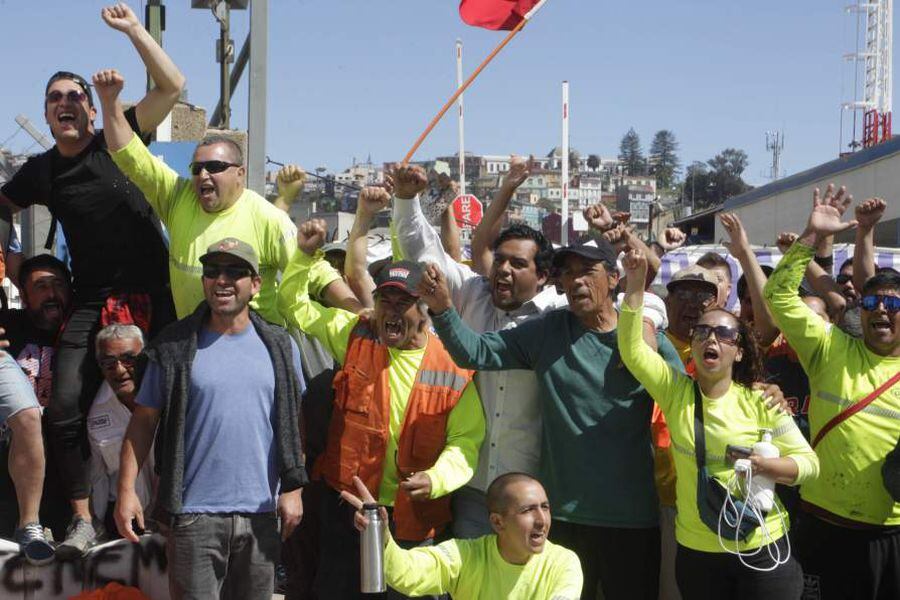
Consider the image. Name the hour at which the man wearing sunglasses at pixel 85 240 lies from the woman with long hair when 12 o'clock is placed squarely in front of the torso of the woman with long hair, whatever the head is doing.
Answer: The man wearing sunglasses is roughly at 3 o'clock from the woman with long hair.

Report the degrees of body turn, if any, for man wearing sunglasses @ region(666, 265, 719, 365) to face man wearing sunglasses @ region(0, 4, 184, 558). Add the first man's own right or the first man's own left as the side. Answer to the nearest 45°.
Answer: approximately 135° to the first man's own right

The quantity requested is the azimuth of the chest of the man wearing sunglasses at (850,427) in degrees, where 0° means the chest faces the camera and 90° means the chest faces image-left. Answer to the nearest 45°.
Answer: approximately 0°

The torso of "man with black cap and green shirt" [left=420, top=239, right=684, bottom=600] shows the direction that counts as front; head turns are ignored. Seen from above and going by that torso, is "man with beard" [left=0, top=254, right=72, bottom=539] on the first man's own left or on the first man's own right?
on the first man's own right

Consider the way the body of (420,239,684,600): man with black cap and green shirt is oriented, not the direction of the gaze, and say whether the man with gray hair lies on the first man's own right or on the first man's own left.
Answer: on the first man's own right
